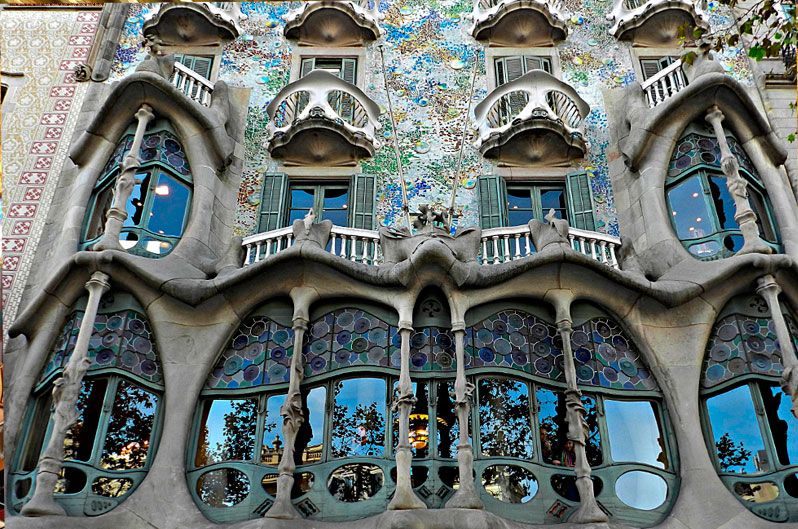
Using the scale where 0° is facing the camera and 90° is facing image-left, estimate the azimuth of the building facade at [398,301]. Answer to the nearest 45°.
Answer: approximately 0°
